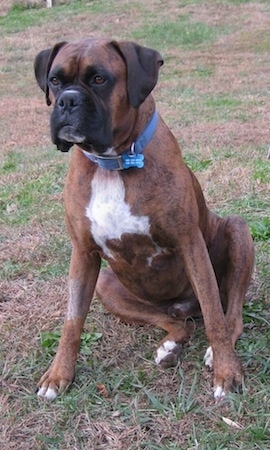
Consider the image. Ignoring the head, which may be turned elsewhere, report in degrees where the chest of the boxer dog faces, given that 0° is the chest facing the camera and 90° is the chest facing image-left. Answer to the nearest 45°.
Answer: approximately 45°
